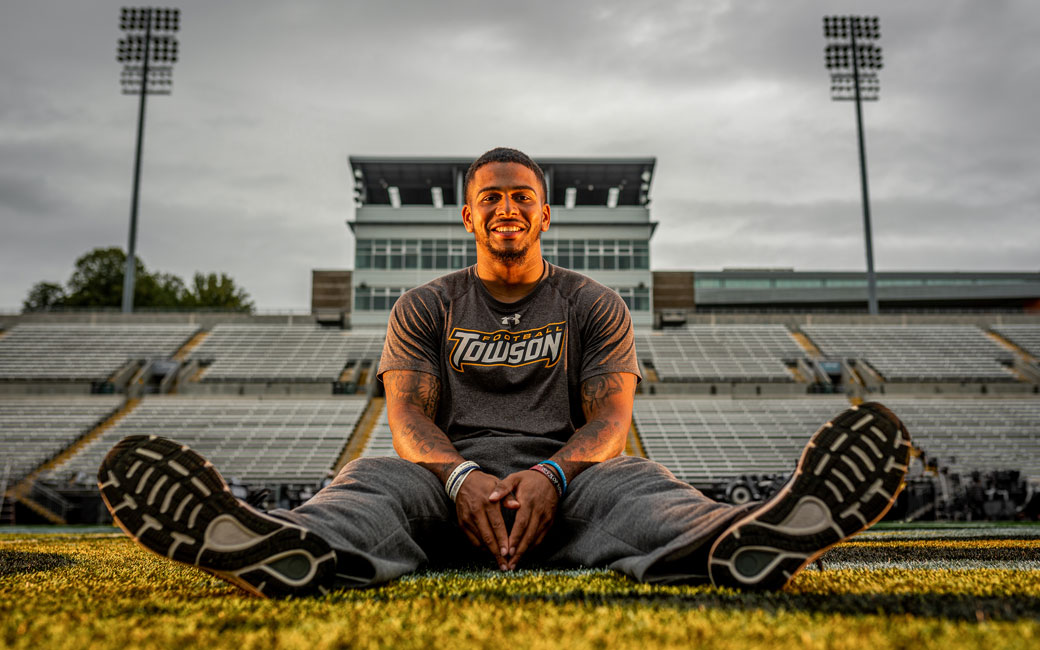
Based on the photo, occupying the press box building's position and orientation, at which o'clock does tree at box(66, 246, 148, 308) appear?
The tree is roughly at 4 o'clock from the press box building.

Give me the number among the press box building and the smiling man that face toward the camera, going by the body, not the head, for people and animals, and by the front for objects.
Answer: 2

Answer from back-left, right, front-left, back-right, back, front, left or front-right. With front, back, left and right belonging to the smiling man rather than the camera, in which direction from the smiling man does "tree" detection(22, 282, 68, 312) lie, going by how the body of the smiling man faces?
back-right

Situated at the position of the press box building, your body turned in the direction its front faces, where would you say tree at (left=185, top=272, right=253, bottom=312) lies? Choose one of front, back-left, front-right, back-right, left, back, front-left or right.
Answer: back-right

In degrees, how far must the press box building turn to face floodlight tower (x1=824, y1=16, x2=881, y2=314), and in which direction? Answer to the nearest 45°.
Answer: approximately 90° to its left

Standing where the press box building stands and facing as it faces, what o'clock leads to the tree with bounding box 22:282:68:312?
The tree is roughly at 4 o'clock from the press box building.

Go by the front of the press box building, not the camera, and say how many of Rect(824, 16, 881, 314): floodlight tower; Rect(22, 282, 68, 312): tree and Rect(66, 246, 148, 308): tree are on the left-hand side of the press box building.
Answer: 1

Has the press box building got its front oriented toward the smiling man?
yes

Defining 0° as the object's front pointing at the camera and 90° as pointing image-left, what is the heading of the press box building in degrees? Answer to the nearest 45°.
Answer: approximately 0°

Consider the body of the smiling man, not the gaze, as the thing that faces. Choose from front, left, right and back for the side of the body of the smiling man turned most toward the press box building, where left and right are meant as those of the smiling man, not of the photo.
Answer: back

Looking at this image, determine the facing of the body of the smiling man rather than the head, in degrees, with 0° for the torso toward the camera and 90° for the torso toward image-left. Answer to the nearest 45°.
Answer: approximately 0°

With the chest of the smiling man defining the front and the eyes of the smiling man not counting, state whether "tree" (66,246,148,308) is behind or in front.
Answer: behind

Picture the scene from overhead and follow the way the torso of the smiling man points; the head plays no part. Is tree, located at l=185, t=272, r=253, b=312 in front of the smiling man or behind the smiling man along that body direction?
behind
